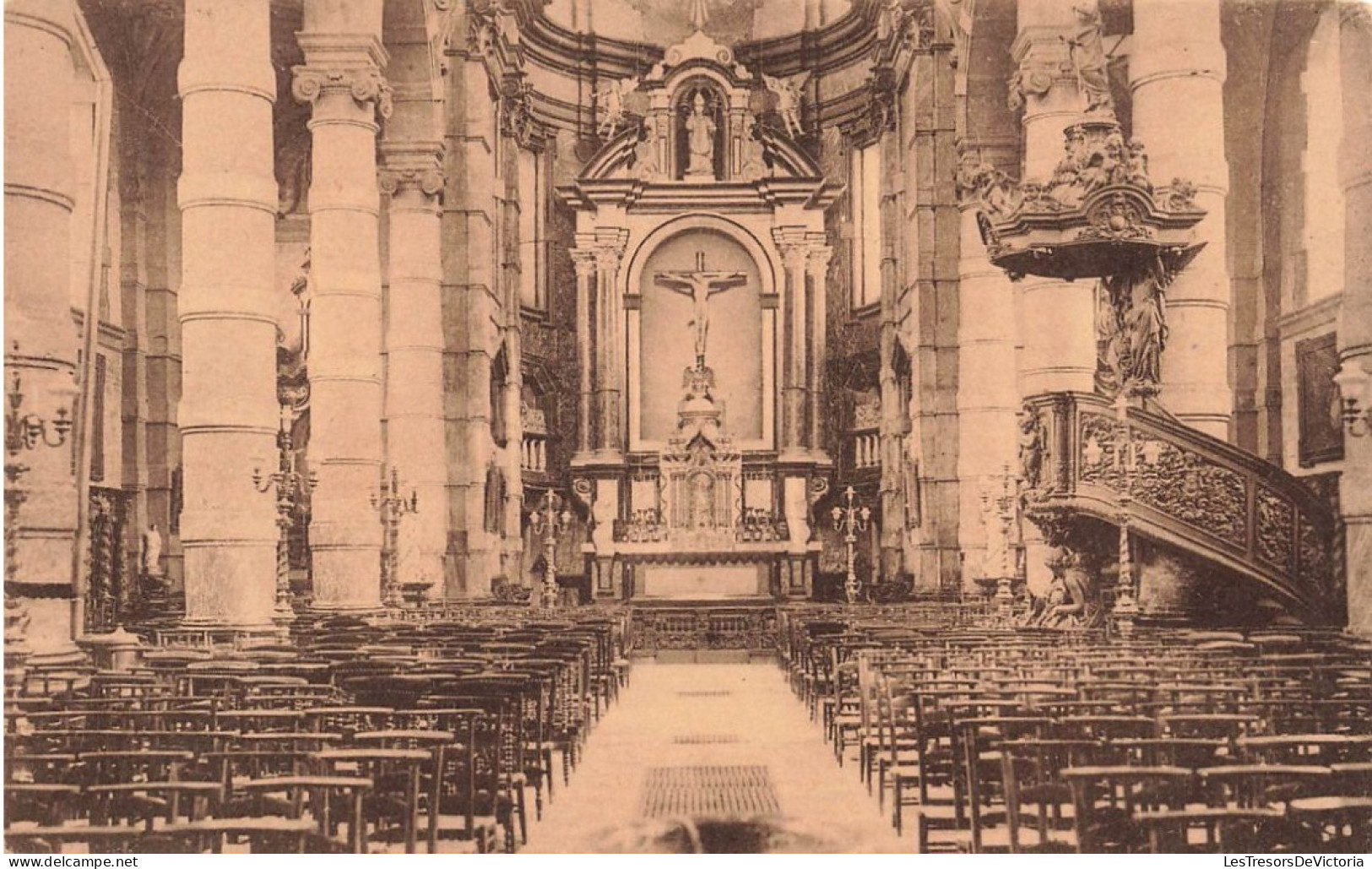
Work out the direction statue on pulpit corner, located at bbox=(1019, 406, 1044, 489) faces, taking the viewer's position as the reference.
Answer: facing the viewer and to the left of the viewer

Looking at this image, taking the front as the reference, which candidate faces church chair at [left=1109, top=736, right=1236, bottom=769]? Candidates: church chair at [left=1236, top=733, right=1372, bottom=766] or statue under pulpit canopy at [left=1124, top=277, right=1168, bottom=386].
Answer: the statue under pulpit canopy

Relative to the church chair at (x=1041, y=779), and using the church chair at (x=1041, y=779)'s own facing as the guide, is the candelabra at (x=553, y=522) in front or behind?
in front

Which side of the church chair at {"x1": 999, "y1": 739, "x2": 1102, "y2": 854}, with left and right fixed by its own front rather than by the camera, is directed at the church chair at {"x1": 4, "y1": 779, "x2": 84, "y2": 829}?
left

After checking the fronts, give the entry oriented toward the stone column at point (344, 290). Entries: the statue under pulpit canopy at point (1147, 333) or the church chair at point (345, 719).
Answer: the church chair

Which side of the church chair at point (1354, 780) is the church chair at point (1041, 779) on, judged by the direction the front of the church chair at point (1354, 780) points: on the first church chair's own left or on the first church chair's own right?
on the first church chair's own left

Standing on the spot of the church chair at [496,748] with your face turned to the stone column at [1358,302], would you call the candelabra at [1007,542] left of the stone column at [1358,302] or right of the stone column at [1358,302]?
left

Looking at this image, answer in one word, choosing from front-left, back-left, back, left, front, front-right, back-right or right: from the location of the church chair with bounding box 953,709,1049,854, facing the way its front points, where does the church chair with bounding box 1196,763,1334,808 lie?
back-right

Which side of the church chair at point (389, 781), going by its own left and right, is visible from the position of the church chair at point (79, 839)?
left

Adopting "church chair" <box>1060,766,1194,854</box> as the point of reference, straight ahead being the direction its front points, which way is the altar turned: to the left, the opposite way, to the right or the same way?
the opposite way

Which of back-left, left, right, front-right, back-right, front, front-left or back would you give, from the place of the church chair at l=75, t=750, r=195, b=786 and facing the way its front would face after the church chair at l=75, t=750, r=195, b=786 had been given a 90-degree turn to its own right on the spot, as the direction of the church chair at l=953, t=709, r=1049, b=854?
front

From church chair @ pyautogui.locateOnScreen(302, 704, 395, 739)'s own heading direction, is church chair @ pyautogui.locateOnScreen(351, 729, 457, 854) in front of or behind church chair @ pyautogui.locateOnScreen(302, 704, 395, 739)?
behind

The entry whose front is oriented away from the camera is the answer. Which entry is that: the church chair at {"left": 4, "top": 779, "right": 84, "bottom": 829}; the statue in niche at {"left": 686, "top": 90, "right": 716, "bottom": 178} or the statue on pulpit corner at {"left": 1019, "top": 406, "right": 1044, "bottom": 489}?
the church chair

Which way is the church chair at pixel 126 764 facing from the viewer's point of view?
away from the camera

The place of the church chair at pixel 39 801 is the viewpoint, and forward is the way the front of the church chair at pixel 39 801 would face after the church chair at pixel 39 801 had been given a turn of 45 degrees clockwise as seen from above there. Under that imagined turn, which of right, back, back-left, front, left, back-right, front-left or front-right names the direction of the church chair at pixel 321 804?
right

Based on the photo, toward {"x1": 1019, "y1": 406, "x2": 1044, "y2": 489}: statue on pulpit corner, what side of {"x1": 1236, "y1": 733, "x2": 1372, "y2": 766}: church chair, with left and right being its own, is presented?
front

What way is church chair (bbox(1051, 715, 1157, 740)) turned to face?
away from the camera

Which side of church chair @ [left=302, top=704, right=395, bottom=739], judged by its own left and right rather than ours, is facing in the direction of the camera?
back

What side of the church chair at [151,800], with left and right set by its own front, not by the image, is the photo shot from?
back

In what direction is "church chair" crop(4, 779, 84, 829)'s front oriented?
away from the camera

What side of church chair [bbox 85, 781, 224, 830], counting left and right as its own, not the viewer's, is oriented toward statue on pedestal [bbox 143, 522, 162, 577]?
front
